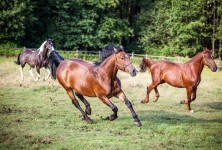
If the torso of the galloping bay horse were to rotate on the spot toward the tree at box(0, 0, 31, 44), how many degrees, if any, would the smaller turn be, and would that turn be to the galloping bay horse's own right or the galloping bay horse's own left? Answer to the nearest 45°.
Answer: approximately 135° to the galloping bay horse's own left

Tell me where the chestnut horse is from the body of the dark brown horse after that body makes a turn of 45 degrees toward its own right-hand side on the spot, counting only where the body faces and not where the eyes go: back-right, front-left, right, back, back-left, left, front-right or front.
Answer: front

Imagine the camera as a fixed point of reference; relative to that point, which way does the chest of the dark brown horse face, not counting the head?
to the viewer's right

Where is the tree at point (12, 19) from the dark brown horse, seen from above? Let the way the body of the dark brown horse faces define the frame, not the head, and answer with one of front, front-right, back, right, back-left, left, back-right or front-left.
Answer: left

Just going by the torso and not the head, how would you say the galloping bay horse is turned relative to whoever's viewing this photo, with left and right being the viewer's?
facing the viewer and to the right of the viewer

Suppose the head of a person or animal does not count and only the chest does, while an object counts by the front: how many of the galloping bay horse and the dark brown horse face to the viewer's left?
0

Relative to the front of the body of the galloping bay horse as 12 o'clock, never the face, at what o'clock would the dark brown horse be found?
The dark brown horse is roughly at 7 o'clock from the galloping bay horse.

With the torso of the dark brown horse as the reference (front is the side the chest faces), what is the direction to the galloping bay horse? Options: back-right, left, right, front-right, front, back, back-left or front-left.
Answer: right
